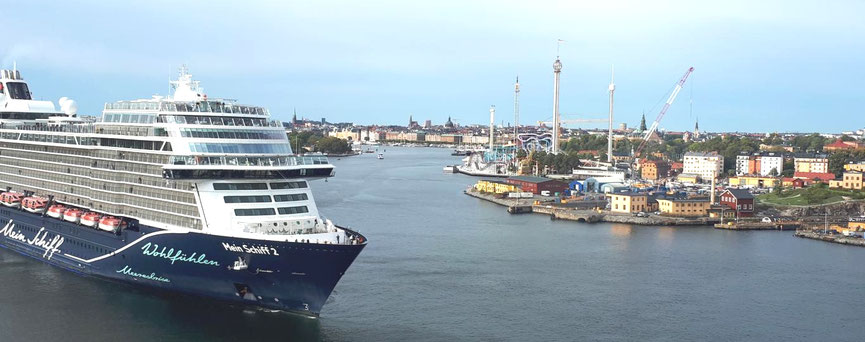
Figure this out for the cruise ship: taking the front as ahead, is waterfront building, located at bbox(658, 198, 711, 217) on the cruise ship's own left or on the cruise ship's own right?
on the cruise ship's own left

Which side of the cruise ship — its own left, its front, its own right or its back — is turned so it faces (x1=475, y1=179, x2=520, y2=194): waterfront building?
left

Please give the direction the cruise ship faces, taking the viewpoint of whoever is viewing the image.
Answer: facing the viewer and to the right of the viewer

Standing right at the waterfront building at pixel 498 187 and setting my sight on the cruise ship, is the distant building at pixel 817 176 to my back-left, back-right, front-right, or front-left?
back-left

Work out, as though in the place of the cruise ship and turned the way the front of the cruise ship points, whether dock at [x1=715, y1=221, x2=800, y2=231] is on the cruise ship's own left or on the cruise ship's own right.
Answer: on the cruise ship's own left

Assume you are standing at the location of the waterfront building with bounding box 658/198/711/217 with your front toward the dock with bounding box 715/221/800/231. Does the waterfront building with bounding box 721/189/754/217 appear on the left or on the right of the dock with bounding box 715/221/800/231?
left

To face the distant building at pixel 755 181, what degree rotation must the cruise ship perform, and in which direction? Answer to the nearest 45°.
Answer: approximately 90° to its left
